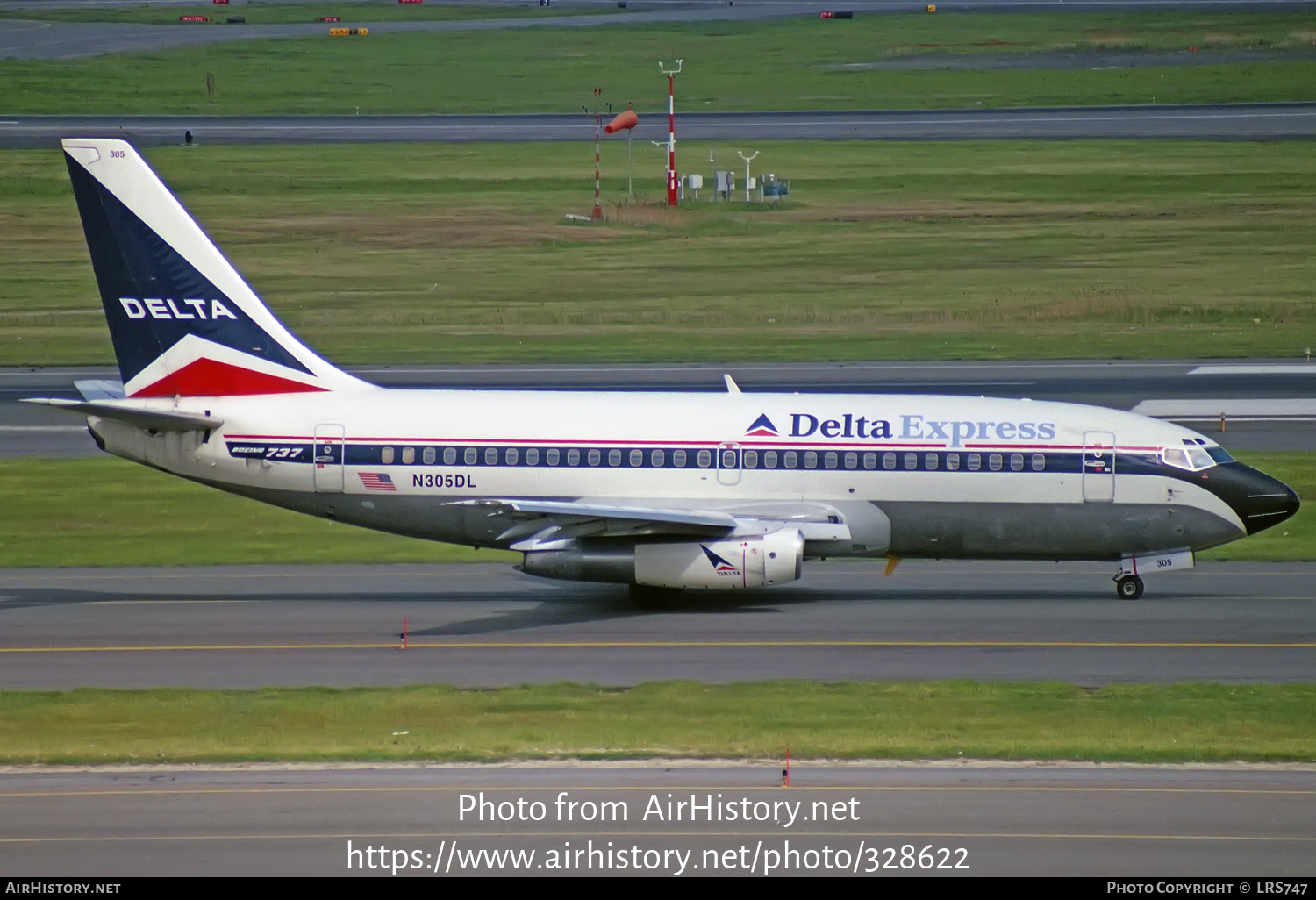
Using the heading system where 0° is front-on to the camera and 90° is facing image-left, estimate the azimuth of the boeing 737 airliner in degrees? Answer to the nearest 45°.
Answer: approximately 270°
